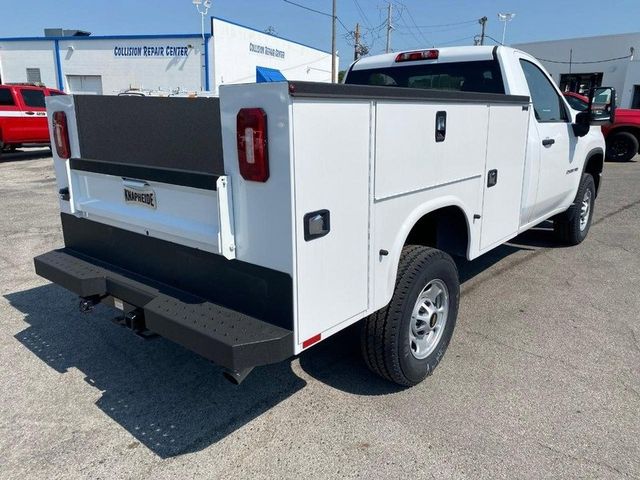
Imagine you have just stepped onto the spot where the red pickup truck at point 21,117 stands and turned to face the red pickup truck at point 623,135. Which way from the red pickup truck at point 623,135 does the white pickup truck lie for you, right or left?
right

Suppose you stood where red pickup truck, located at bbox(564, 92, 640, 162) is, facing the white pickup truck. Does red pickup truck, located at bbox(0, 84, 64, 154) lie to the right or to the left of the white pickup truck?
right

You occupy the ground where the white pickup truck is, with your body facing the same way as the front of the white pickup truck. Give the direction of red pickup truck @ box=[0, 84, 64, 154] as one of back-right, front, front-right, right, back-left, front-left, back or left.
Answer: left

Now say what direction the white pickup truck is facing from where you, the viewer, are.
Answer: facing away from the viewer and to the right of the viewer

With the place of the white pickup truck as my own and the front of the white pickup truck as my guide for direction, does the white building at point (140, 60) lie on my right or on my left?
on my left

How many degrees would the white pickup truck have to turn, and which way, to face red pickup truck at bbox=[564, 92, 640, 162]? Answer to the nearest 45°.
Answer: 0° — it already faces it
